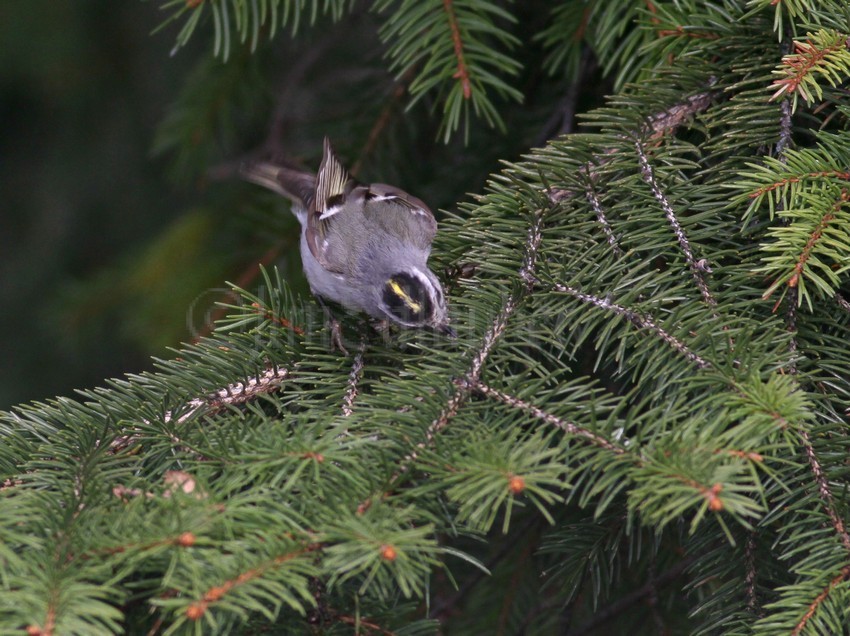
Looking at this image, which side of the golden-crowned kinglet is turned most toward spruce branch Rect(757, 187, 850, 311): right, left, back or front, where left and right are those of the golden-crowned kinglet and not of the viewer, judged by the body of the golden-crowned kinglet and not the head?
front
